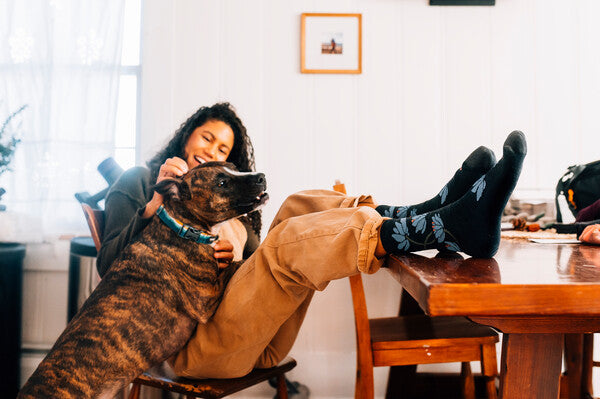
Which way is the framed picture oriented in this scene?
toward the camera

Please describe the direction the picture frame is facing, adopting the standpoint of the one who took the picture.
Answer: facing the viewer

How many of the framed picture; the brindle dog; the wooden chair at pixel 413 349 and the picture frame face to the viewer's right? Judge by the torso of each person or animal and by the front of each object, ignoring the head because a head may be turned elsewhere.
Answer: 2

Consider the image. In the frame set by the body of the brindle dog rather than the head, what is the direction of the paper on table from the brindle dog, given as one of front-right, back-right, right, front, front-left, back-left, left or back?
front

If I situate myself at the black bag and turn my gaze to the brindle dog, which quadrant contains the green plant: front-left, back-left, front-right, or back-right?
front-right

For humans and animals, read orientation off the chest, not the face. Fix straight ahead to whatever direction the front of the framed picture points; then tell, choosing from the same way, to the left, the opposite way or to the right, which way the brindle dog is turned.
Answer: to the left

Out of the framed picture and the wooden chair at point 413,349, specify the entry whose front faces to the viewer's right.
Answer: the wooden chair

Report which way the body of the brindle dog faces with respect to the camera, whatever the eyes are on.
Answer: to the viewer's right

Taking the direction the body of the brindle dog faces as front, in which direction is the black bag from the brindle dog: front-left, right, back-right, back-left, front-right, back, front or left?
front

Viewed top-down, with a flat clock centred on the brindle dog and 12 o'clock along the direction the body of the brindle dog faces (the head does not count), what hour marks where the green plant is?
The green plant is roughly at 8 o'clock from the brindle dog.

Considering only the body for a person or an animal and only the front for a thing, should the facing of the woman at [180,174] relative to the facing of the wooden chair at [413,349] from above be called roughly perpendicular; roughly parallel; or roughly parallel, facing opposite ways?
roughly parallel

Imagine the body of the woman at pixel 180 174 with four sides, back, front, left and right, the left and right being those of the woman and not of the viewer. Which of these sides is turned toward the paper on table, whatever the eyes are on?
front
